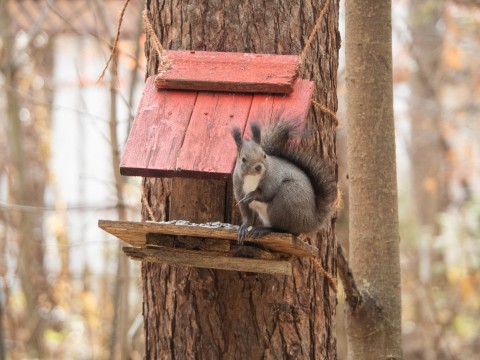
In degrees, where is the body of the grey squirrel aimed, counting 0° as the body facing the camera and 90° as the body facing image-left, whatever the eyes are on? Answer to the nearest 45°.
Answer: approximately 45°
